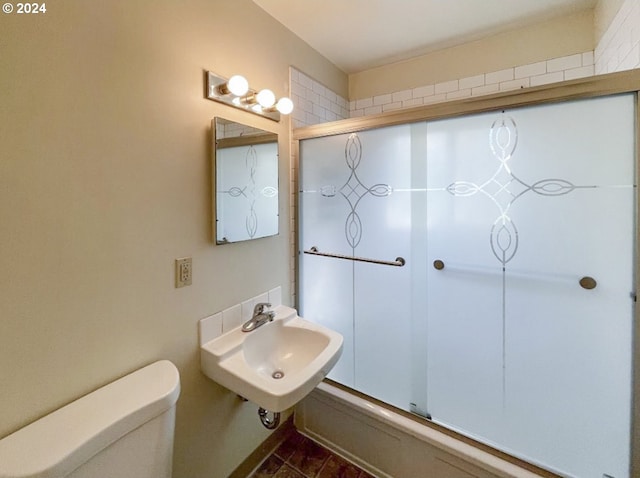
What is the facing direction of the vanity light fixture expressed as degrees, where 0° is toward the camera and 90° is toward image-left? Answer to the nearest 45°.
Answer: approximately 315°

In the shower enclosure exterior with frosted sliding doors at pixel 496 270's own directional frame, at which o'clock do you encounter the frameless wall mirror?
The frameless wall mirror is roughly at 1 o'clock from the shower enclosure exterior with frosted sliding doors.

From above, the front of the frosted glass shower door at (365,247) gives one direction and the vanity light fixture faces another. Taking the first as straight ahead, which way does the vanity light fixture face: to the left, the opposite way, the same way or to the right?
to the left

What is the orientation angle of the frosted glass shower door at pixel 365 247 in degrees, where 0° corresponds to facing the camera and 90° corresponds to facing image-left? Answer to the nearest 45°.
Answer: approximately 45°

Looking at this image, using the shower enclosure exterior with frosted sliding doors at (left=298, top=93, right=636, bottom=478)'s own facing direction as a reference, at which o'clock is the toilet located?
The toilet is roughly at 12 o'clock from the shower enclosure exterior with frosted sliding doors.

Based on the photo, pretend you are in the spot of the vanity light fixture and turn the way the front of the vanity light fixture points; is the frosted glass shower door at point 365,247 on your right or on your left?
on your left

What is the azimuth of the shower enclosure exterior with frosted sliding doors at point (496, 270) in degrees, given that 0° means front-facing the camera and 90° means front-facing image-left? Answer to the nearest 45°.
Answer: approximately 45°

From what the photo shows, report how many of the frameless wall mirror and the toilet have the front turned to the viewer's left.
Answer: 0

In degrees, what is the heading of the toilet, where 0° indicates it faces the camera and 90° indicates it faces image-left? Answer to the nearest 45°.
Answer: approximately 315°
